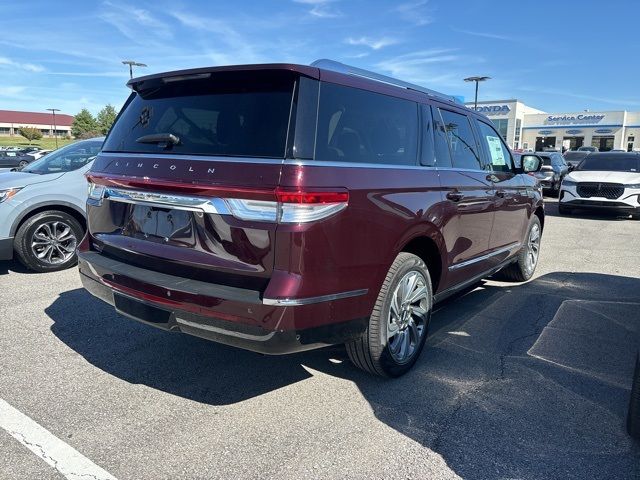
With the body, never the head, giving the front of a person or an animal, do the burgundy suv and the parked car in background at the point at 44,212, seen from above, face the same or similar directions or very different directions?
very different directions

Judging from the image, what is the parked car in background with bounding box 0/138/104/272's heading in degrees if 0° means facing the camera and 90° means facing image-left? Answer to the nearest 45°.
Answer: approximately 45°

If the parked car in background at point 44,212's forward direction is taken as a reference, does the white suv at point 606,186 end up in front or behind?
behind

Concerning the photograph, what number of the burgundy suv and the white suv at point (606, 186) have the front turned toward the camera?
1

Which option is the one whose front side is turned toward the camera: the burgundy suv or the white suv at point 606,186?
the white suv

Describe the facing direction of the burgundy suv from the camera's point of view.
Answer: facing away from the viewer and to the right of the viewer

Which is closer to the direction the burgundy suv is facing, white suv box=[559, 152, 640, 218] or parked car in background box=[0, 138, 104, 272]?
the white suv

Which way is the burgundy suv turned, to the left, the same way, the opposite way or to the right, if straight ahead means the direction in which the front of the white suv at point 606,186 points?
the opposite way

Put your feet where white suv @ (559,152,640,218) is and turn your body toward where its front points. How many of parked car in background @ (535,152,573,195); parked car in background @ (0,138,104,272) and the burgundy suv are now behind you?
1

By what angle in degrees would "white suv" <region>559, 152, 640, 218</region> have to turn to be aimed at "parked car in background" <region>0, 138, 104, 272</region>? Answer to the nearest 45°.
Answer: approximately 45° to its right

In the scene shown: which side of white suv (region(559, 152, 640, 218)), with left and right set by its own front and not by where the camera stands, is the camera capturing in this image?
front

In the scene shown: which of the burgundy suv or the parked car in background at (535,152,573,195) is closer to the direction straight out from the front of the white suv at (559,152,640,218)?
the burgundy suv
